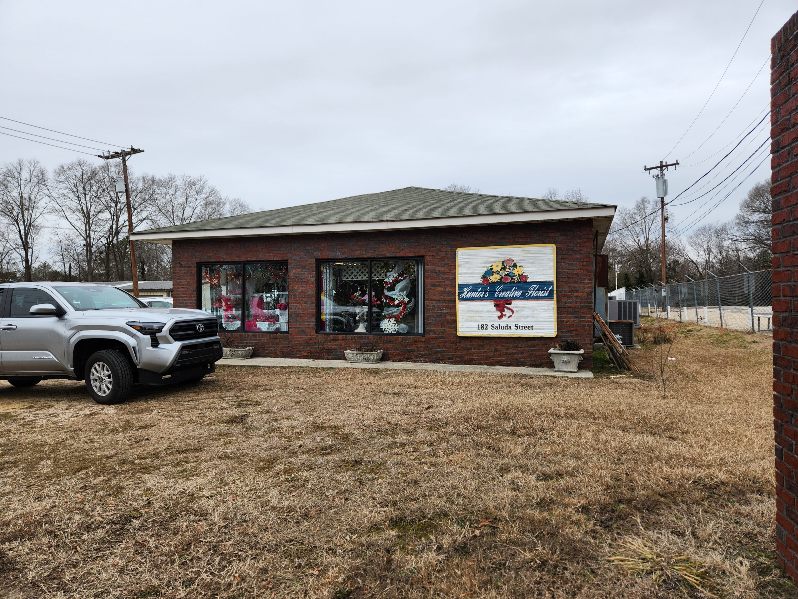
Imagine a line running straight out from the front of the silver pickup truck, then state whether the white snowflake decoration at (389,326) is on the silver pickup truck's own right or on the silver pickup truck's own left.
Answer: on the silver pickup truck's own left

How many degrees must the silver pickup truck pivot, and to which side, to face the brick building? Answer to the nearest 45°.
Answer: approximately 45° to its left

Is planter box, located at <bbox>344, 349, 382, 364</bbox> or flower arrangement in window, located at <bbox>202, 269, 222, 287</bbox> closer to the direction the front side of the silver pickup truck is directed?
the planter box

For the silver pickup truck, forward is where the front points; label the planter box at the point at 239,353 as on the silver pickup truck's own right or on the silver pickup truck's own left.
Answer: on the silver pickup truck's own left

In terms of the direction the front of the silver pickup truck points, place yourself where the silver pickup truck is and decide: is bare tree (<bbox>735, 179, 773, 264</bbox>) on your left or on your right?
on your left

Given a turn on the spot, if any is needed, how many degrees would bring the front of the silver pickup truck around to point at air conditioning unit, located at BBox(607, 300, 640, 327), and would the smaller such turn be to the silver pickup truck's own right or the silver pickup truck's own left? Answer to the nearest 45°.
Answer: approximately 45° to the silver pickup truck's own left

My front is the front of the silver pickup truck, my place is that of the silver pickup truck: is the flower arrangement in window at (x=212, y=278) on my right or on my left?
on my left

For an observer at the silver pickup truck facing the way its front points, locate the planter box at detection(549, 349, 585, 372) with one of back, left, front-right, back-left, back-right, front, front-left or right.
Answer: front-left

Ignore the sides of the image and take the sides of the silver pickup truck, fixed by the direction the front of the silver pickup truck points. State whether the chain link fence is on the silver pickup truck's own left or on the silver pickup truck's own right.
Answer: on the silver pickup truck's own left

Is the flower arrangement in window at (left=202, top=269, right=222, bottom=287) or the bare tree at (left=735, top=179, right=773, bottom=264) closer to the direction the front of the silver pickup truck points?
the bare tree

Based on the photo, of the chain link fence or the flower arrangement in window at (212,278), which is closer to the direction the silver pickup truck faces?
the chain link fence

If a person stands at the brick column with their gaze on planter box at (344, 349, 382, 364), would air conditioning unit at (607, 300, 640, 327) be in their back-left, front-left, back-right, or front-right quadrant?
front-right

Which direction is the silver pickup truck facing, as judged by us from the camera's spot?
facing the viewer and to the right of the viewer

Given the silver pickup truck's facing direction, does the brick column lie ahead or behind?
ahead

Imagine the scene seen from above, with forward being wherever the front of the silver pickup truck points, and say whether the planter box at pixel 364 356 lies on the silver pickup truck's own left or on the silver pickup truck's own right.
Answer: on the silver pickup truck's own left

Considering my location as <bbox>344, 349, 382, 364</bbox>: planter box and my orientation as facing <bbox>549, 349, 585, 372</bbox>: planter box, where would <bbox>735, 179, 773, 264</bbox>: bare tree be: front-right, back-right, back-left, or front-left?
front-left
